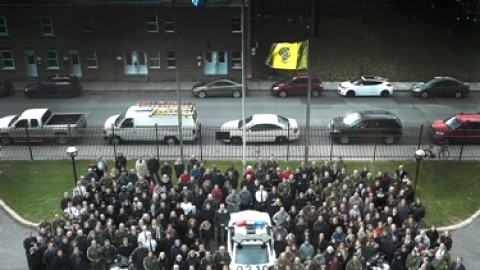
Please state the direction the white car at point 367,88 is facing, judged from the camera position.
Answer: facing to the left of the viewer

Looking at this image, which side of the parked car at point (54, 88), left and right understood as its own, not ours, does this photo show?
left

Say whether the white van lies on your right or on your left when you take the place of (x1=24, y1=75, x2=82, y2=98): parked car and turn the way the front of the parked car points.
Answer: on your left

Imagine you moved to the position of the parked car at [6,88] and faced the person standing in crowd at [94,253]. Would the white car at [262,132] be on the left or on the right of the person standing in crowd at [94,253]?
left

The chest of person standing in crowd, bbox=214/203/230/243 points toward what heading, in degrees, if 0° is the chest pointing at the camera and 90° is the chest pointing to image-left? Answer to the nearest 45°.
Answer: approximately 0°

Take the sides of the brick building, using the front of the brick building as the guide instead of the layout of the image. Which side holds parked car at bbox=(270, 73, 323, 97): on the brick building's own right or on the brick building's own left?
on the brick building's own left

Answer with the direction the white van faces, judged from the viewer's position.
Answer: facing to the left of the viewer

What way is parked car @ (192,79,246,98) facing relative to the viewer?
to the viewer's left

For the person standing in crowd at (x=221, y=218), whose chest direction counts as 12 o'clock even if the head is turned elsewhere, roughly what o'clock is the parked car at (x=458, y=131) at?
The parked car is roughly at 8 o'clock from the person standing in crowd.

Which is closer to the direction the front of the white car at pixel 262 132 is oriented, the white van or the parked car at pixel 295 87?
the white van

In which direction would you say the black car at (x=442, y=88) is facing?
to the viewer's left

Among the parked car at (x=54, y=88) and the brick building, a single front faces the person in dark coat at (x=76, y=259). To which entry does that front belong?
the brick building

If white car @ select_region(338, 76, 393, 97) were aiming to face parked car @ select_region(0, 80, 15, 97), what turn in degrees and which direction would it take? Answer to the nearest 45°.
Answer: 0° — it already faces it

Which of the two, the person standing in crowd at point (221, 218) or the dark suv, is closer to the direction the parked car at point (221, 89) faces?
the person standing in crowd
